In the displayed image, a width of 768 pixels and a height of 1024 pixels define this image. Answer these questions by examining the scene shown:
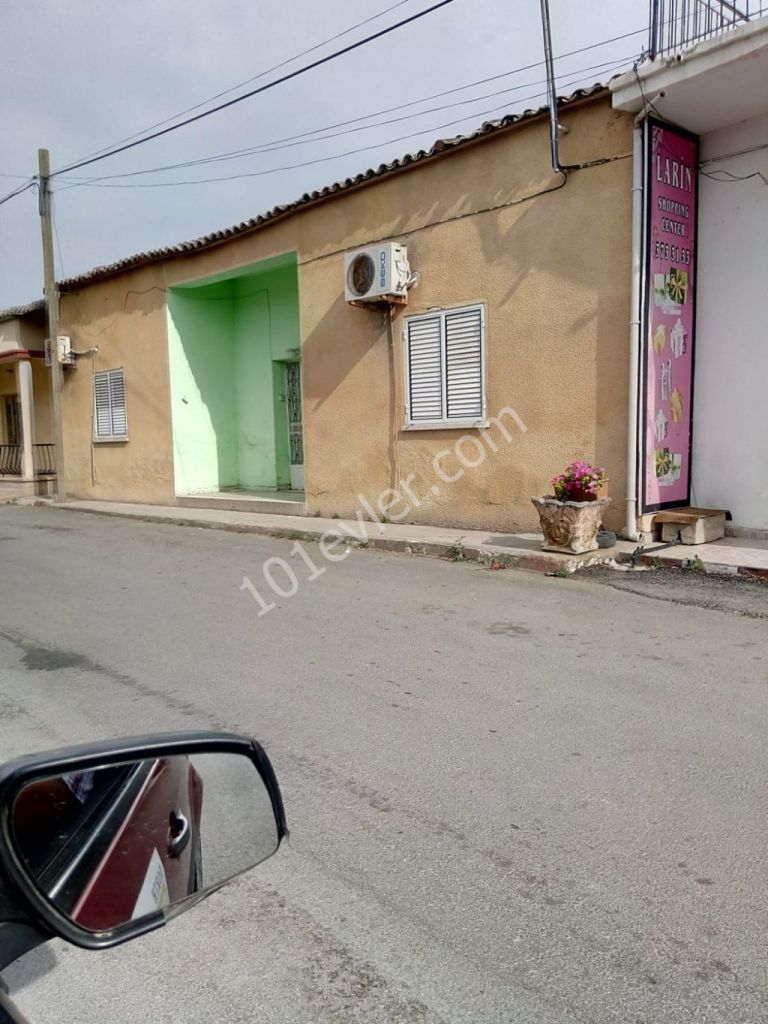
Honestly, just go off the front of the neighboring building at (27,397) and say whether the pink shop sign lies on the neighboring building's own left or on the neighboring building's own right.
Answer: on the neighboring building's own left

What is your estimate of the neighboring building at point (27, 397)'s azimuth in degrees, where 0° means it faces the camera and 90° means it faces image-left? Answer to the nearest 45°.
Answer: approximately 45°

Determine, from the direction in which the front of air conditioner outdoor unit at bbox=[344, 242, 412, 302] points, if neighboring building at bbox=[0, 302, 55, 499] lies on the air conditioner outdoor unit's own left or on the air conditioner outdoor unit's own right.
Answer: on the air conditioner outdoor unit's own right

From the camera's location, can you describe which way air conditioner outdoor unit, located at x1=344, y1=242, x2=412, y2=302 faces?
facing the viewer and to the left of the viewer

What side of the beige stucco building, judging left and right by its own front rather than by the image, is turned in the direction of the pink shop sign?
left

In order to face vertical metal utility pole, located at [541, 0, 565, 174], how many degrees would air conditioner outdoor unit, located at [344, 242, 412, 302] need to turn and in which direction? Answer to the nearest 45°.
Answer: approximately 90° to its left

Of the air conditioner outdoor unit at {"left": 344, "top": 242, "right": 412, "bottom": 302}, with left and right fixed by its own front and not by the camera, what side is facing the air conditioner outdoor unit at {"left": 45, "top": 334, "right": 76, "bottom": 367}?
right

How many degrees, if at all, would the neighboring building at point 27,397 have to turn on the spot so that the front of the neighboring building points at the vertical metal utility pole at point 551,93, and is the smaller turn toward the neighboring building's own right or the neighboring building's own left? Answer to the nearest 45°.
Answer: approximately 45° to the neighboring building's own left

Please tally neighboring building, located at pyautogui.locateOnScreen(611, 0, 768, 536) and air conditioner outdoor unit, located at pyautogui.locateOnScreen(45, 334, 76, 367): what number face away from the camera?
0

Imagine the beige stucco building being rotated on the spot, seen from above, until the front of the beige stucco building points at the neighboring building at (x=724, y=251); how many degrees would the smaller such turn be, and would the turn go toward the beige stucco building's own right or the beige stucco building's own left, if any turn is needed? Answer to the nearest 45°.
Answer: approximately 90° to the beige stucco building's own left
